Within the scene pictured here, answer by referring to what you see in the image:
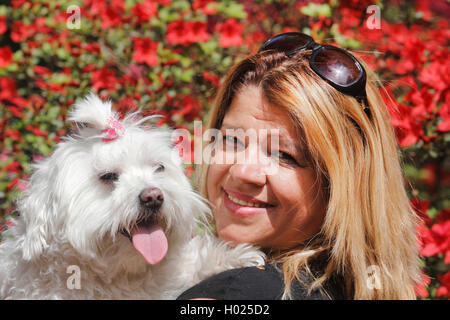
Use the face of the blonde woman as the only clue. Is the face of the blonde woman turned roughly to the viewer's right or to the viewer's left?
to the viewer's left

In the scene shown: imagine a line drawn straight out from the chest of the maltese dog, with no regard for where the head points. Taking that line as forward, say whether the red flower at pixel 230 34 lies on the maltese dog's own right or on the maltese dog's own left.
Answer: on the maltese dog's own left

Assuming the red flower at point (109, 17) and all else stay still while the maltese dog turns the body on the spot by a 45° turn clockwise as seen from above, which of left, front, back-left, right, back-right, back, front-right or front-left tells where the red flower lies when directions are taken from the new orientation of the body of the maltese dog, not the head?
back

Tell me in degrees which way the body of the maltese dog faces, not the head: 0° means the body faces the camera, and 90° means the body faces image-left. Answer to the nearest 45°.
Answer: approximately 315°

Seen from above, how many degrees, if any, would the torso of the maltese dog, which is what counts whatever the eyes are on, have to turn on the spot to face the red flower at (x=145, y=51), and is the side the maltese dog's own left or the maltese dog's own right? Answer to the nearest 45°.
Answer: approximately 135° to the maltese dog's own left

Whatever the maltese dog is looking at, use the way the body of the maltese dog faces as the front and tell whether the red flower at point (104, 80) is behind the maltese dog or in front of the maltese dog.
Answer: behind

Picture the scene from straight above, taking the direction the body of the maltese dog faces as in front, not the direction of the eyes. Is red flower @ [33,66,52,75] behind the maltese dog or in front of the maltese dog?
behind

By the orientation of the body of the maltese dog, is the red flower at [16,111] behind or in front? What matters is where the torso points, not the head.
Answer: behind

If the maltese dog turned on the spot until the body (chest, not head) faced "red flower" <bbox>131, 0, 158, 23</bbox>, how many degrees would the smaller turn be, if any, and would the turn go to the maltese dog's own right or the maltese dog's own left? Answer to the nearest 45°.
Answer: approximately 135° to the maltese dog's own left

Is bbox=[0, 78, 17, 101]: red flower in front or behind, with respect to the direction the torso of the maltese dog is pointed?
behind
